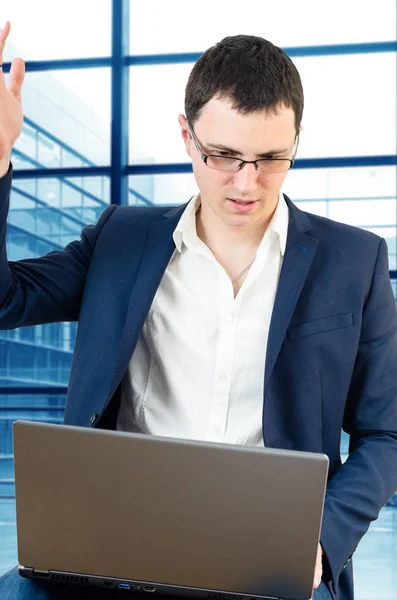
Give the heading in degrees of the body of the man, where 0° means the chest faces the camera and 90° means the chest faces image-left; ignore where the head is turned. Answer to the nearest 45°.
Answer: approximately 0°
